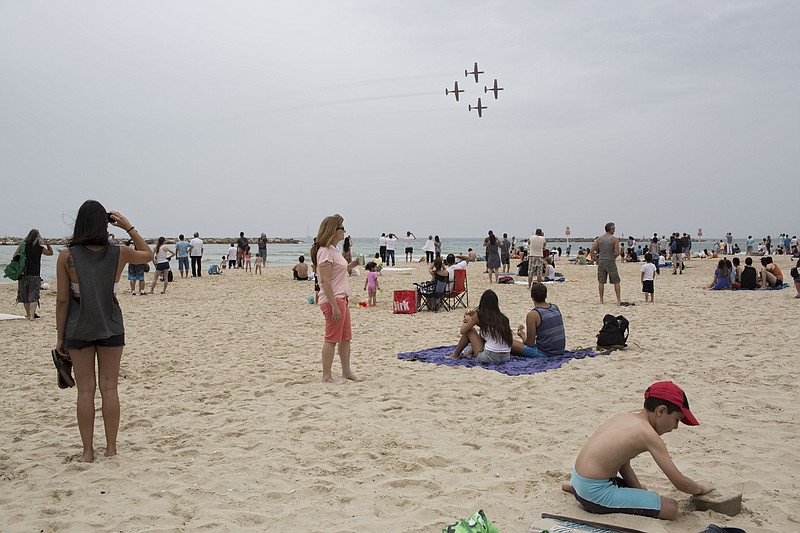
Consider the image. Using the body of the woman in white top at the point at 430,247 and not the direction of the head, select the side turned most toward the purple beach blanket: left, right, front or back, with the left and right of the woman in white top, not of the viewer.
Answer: back

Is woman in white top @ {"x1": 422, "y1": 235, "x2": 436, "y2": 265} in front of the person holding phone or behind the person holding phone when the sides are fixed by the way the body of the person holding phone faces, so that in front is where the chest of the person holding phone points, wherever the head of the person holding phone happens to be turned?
in front

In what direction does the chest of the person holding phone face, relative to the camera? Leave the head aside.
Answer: away from the camera

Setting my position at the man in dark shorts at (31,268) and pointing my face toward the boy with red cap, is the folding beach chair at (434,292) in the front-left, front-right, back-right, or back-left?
front-left

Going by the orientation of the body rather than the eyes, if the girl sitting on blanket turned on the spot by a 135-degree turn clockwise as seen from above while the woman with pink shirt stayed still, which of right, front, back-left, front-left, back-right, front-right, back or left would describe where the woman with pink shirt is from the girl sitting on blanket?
back-right

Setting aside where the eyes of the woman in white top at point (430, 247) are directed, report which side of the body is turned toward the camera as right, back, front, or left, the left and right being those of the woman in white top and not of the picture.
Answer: back

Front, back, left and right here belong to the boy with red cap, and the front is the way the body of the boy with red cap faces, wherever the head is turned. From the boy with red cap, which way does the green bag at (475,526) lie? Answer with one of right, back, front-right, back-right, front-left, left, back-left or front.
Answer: back-right

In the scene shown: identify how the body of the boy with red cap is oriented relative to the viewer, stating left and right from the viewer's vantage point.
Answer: facing to the right of the viewer

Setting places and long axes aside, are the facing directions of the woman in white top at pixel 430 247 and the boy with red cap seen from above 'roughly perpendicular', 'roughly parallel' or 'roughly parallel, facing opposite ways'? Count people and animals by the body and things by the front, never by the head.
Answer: roughly perpendicular

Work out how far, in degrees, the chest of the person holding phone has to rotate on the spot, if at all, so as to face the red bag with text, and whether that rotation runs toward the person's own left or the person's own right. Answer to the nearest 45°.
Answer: approximately 45° to the person's own right

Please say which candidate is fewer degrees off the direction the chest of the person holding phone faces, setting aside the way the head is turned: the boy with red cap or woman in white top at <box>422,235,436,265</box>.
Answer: the woman in white top

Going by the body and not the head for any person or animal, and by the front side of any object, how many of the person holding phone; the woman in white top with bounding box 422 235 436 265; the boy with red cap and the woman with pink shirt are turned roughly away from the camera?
2

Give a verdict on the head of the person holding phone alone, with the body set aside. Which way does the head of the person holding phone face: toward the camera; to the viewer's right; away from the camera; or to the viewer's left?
away from the camera

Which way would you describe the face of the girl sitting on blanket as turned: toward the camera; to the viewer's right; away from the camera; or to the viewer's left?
away from the camera
